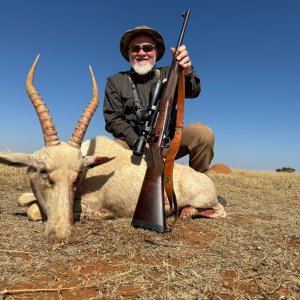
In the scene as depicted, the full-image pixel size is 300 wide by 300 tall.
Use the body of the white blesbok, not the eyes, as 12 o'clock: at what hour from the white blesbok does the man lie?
The man is roughly at 5 o'clock from the white blesbok.

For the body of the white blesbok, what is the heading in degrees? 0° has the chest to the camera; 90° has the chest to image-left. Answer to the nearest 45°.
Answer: approximately 45°
